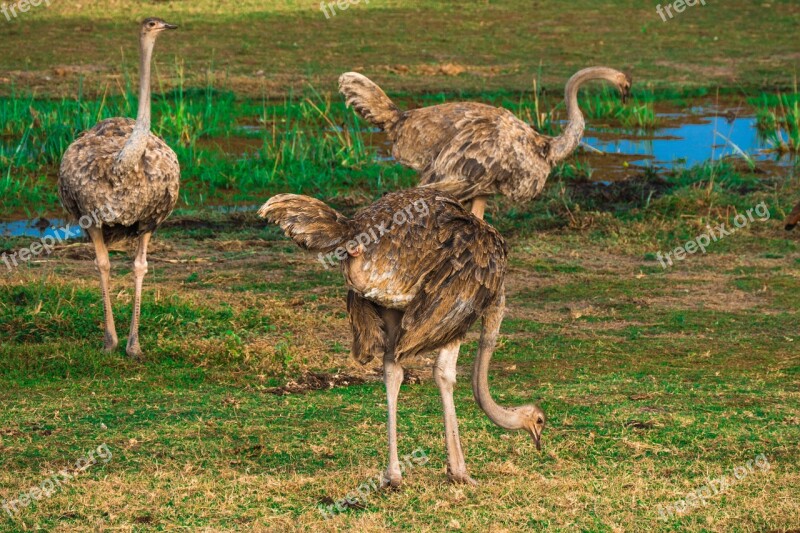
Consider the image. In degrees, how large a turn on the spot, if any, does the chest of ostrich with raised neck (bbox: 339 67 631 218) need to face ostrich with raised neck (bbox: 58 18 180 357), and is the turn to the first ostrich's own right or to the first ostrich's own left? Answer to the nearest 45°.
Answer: approximately 135° to the first ostrich's own right

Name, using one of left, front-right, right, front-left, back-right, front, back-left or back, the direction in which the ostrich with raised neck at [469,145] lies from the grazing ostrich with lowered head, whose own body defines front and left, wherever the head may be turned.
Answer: front-left

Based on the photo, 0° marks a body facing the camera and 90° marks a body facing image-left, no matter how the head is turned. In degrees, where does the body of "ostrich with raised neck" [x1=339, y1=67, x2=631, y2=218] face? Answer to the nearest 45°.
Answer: approximately 270°

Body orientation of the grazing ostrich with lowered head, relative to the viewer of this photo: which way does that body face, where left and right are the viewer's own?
facing away from the viewer and to the right of the viewer

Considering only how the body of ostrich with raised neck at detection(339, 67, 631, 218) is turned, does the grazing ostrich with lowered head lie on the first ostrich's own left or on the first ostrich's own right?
on the first ostrich's own right

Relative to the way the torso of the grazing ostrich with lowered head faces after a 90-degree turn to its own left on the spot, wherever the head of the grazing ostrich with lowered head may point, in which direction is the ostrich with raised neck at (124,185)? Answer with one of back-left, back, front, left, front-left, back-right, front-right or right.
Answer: front
